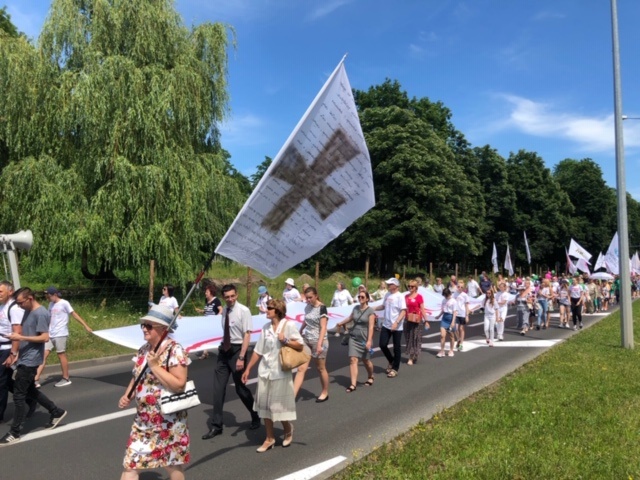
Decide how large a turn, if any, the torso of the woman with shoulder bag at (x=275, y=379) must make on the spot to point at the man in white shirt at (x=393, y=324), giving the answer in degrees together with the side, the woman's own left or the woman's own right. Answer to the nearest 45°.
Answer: approximately 180°

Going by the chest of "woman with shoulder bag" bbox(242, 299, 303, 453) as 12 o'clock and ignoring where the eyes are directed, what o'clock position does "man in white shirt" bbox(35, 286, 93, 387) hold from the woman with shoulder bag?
The man in white shirt is roughly at 3 o'clock from the woman with shoulder bag.

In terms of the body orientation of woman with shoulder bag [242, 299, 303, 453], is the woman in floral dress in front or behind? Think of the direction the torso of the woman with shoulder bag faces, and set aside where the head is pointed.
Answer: in front

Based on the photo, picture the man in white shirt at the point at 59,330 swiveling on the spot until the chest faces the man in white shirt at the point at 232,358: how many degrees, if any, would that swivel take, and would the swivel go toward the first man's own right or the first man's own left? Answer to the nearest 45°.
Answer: approximately 90° to the first man's own left

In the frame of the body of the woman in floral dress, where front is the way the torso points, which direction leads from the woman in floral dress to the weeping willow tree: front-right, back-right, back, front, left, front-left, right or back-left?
back-right

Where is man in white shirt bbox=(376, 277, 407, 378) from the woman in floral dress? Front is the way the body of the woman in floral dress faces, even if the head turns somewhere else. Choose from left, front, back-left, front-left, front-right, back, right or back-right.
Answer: back

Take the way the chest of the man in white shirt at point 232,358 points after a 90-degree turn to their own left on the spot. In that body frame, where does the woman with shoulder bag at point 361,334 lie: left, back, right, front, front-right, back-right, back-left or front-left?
left

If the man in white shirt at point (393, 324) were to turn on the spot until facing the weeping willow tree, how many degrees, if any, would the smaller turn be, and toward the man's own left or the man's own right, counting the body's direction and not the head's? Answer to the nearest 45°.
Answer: approximately 90° to the man's own right

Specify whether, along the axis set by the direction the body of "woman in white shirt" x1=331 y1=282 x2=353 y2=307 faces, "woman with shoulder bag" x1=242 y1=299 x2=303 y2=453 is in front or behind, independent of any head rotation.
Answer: in front

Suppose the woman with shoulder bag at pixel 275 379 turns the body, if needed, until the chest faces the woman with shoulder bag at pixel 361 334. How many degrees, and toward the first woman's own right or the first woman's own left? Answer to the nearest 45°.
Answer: approximately 180°

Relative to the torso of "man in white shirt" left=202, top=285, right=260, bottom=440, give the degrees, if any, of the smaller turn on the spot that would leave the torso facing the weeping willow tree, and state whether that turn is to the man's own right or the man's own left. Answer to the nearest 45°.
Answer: approximately 135° to the man's own right

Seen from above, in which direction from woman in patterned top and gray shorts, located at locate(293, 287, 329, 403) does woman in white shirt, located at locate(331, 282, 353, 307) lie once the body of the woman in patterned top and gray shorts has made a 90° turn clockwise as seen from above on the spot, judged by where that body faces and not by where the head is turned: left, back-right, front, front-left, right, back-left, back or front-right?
front-right

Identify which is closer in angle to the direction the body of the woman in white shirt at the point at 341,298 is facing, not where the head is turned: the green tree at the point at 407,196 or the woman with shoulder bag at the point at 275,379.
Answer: the woman with shoulder bag
